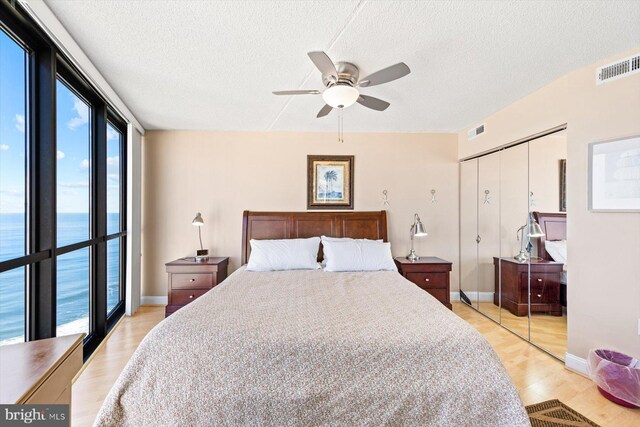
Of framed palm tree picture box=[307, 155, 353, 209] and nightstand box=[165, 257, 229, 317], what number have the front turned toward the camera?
2

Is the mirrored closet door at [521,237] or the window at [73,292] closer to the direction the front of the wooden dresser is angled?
the mirrored closet door

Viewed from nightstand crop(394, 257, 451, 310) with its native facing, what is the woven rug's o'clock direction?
The woven rug is roughly at 11 o'clock from the nightstand.

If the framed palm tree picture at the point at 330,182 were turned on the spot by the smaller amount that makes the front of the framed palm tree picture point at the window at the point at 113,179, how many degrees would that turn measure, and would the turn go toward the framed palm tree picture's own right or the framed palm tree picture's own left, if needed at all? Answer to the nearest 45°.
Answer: approximately 90° to the framed palm tree picture's own right

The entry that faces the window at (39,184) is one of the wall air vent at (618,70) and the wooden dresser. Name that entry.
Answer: the wall air vent

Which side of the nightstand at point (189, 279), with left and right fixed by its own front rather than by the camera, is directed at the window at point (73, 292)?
right

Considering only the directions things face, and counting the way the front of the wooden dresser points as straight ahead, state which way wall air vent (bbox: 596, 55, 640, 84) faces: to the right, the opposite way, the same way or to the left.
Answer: the opposite way

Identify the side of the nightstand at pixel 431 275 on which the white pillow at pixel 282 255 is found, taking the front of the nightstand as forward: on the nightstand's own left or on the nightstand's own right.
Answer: on the nightstand's own right

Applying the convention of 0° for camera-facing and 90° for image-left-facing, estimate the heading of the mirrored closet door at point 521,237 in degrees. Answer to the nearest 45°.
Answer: approximately 45°

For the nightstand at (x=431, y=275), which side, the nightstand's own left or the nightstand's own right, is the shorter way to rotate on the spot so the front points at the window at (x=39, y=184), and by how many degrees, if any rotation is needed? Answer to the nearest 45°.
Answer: approximately 45° to the nightstand's own right

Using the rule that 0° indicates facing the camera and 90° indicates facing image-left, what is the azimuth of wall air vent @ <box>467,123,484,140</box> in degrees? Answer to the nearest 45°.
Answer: approximately 45°

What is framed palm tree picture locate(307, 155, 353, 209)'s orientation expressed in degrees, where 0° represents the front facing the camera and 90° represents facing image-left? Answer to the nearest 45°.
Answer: approximately 0°
